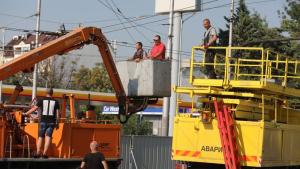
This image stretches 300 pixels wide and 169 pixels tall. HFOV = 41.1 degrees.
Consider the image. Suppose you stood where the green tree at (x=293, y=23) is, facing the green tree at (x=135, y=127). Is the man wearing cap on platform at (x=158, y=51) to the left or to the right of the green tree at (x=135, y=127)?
left

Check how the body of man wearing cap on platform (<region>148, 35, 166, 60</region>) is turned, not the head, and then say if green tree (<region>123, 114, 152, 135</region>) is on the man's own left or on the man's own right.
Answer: on the man's own right

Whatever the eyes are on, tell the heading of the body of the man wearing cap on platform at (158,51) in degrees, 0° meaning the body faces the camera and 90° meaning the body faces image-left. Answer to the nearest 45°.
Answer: approximately 45°
